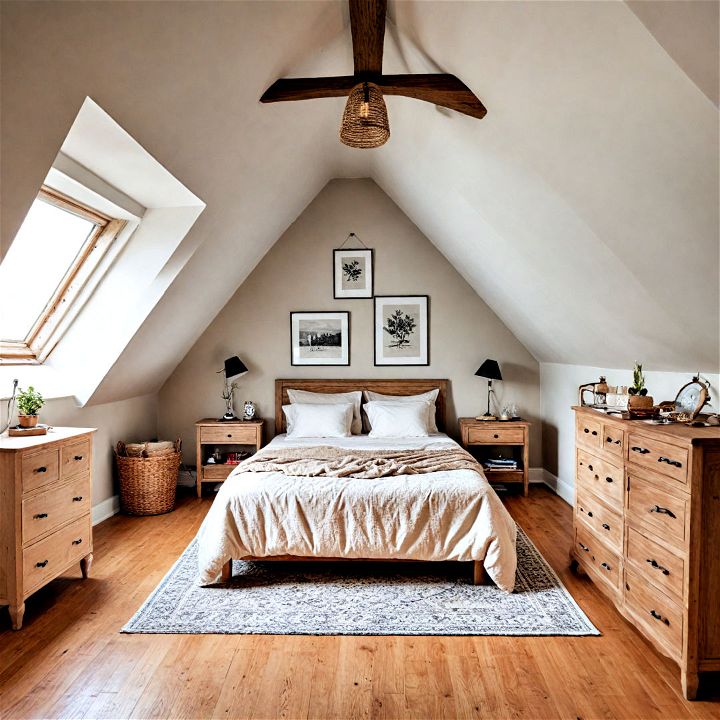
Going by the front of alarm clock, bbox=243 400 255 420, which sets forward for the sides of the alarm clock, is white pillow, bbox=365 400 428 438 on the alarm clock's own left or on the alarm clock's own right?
on the alarm clock's own left

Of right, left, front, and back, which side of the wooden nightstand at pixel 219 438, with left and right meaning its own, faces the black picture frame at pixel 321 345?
left

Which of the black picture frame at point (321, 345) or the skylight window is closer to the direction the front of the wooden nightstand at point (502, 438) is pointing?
the skylight window

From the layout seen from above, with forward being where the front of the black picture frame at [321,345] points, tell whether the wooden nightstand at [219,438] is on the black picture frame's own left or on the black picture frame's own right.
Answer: on the black picture frame's own right

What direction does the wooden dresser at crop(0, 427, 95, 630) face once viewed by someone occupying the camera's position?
facing the viewer and to the right of the viewer

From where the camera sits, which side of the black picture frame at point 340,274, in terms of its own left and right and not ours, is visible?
front

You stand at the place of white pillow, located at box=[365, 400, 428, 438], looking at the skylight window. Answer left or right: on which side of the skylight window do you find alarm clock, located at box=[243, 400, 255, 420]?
right

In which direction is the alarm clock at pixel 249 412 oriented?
toward the camera

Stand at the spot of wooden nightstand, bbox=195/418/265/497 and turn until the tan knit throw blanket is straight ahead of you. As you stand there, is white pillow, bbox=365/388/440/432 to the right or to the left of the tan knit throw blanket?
left

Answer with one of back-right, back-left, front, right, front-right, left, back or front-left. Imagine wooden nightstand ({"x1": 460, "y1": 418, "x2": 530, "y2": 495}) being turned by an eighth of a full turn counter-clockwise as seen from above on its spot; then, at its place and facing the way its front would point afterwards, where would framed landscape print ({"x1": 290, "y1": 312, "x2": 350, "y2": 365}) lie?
back-right

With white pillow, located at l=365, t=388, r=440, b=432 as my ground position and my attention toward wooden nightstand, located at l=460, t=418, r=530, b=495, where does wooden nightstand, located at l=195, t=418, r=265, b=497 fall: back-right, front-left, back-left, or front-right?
back-right

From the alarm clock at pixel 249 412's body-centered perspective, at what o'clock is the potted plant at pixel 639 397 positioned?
The potted plant is roughly at 11 o'clock from the alarm clock.

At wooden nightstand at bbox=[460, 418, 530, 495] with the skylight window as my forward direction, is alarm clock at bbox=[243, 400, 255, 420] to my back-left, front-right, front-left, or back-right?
front-right

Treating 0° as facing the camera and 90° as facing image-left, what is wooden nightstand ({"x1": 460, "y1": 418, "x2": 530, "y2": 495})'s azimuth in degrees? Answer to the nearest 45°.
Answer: approximately 0°

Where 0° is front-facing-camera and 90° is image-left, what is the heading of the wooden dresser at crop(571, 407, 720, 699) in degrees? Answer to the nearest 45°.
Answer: approximately 45°

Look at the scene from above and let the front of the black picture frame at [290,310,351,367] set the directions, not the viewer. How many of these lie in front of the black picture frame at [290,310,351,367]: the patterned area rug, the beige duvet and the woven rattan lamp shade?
3

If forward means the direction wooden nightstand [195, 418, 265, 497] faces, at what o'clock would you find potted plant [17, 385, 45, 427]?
The potted plant is roughly at 1 o'clock from the wooden nightstand.
